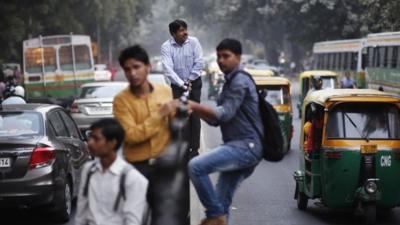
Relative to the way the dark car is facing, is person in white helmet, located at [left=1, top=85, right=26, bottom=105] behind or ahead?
ahead

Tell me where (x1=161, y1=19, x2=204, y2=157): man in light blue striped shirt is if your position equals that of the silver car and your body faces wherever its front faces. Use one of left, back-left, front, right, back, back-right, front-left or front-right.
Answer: back

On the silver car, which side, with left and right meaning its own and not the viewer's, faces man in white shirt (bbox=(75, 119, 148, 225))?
back

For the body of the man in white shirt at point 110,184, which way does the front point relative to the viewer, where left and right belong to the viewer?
facing the viewer and to the left of the viewer

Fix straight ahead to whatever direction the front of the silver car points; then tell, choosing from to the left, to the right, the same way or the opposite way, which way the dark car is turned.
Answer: the same way

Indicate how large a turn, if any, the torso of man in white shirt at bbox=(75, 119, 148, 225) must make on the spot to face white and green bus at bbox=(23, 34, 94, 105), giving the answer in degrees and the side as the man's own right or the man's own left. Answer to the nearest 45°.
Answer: approximately 135° to the man's own right

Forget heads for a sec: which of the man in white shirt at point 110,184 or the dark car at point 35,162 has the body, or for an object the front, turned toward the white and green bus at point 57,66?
the dark car

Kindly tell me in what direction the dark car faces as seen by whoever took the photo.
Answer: facing away from the viewer

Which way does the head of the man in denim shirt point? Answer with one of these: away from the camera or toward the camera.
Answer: toward the camera

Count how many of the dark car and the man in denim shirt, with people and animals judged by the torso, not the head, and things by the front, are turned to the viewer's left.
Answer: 1

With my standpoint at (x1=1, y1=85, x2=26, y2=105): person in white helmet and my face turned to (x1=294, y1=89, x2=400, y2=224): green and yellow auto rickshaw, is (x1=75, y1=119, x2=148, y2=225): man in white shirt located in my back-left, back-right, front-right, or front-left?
front-right

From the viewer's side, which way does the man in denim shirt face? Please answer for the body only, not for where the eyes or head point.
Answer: to the viewer's left

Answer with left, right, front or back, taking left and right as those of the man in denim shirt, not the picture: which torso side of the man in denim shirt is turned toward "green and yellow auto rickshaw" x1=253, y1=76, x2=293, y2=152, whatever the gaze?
right

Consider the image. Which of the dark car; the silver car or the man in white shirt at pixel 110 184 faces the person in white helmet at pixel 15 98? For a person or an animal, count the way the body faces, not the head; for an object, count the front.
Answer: the dark car

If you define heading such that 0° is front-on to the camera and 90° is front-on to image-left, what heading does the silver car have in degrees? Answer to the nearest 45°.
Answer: approximately 180°

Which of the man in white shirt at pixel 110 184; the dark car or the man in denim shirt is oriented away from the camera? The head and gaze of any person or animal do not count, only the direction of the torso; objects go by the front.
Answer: the dark car

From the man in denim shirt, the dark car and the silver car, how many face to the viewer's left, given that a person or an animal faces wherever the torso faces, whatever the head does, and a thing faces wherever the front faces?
1
